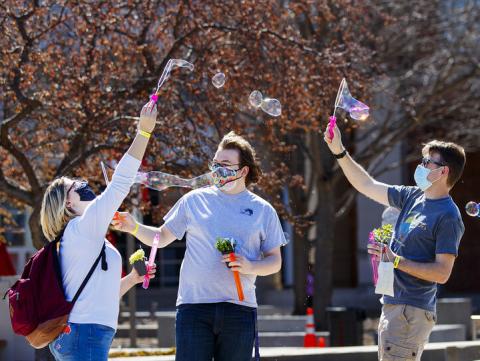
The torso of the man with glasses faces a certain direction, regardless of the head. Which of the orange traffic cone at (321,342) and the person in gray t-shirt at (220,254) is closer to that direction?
the person in gray t-shirt

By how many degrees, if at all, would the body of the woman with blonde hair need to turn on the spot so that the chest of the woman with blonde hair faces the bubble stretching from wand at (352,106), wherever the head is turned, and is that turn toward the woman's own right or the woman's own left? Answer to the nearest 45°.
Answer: approximately 45° to the woman's own left

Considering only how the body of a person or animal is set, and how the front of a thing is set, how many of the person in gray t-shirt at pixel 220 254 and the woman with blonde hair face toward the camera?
1

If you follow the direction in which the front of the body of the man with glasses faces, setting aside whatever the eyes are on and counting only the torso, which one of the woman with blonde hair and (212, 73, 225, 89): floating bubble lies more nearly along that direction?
the woman with blonde hair

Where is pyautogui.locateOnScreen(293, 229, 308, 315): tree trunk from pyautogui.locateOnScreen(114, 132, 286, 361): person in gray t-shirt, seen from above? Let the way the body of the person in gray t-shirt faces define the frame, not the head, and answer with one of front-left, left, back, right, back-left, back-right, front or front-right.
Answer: back

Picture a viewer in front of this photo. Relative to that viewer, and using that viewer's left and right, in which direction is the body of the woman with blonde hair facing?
facing to the right of the viewer

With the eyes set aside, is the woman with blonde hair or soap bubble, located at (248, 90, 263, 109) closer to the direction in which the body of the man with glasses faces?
the woman with blonde hair
